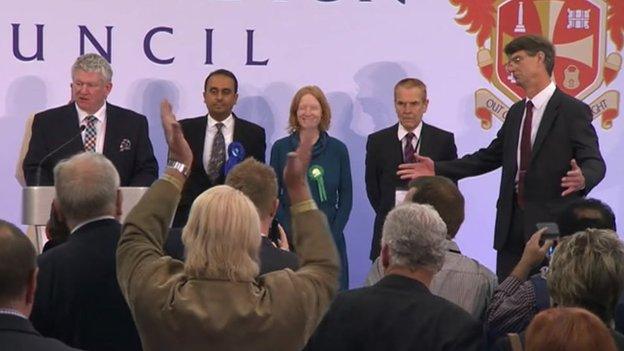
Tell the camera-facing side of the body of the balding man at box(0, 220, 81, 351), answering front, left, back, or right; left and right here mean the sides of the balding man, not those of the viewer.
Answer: back

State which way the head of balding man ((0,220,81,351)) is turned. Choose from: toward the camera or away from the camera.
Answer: away from the camera

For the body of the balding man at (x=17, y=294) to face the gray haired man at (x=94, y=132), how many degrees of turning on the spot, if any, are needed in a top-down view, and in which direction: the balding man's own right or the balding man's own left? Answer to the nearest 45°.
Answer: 0° — they already face them

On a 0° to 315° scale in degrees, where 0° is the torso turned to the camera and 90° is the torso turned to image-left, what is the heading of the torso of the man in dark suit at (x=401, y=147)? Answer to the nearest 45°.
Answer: approximately 0°

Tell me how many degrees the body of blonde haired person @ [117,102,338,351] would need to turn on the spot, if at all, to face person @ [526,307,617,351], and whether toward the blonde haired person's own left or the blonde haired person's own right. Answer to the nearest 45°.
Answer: approximately 135° to the blonde haired person's own right

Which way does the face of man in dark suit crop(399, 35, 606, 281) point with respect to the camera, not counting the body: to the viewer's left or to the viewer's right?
to the viewer's left

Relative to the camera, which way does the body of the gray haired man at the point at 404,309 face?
away from the camera

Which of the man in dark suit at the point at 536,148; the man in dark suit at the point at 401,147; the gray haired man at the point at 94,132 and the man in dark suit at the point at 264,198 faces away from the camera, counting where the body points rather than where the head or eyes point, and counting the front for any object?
the man in dark suit at the point at 264,198

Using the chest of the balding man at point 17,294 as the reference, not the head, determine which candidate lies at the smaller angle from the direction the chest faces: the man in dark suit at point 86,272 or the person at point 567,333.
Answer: the man in dark suit

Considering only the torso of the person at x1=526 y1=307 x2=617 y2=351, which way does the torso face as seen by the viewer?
away from the camera

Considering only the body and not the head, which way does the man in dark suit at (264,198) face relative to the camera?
away from the camera
